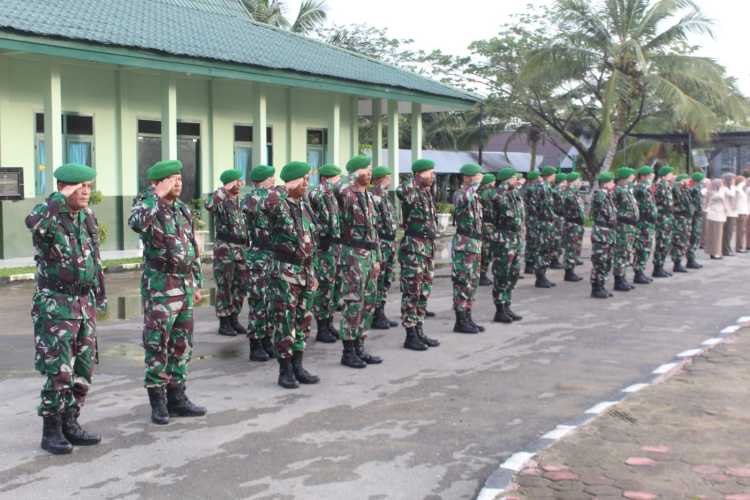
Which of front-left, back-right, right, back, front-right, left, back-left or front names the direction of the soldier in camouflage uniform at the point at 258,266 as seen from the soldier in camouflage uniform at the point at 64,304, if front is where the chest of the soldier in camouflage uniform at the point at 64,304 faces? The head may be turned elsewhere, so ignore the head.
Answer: left

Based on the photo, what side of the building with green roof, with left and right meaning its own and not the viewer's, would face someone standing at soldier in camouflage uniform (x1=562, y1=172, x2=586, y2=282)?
front

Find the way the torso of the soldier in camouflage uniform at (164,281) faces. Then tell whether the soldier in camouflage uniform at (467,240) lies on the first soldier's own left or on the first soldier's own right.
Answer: on the first soldier's own left

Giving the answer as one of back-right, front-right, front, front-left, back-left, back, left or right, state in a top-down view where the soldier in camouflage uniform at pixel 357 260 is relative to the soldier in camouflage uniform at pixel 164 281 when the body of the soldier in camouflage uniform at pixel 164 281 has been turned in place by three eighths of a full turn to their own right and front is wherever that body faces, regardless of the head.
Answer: back-right

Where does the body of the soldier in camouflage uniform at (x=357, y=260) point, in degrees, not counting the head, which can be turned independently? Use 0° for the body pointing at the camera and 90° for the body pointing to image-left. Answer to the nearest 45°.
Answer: approximately 315°

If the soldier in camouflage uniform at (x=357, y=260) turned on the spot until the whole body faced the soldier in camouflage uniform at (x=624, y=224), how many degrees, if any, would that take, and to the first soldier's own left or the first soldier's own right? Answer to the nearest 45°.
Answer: approximately 90° to the first soldier's own left

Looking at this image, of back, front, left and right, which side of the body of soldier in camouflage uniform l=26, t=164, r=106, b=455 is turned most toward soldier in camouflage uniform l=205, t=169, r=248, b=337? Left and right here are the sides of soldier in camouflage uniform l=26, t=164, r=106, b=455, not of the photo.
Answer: left

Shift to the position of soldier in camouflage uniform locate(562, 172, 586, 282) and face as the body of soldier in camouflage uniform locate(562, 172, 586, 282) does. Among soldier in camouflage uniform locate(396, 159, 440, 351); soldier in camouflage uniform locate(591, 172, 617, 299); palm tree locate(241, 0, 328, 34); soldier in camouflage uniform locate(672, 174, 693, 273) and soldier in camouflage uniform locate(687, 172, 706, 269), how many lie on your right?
2

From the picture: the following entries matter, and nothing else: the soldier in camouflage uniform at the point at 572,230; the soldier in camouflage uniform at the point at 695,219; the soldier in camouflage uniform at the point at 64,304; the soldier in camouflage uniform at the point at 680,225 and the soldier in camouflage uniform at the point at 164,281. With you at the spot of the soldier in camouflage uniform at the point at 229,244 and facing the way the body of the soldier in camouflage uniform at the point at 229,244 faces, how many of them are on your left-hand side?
3

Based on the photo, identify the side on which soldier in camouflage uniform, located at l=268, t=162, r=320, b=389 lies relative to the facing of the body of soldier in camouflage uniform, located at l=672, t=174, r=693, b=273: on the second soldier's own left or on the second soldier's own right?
on the second soldier's own right

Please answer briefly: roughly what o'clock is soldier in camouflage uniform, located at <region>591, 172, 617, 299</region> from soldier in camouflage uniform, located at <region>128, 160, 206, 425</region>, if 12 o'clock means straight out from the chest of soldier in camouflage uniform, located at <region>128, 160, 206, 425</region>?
soldier in camouflage uniform, located at <region>591, 172, 617, 299</region> is roughly at 9 o'clock from soldier in camouflage uniform, located at <region>128, 160, 206, 425</region>.

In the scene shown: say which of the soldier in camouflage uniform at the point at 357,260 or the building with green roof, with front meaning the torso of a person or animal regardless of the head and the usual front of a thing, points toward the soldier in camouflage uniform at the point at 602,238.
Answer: the building with green roof
